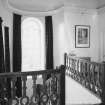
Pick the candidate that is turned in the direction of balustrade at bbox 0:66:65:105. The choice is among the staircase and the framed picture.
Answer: the framed picture

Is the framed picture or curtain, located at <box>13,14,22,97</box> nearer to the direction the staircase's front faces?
the framed picture
